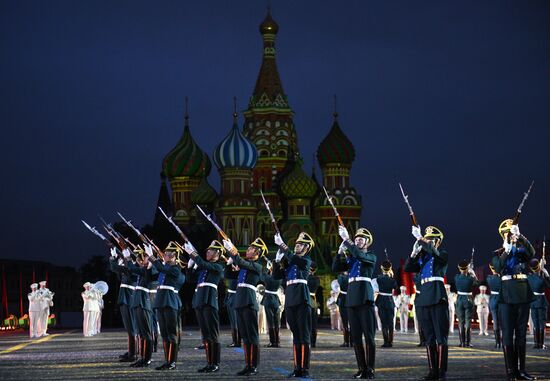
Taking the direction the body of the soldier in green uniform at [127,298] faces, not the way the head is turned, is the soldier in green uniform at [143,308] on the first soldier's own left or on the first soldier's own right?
on the first soldier's own left

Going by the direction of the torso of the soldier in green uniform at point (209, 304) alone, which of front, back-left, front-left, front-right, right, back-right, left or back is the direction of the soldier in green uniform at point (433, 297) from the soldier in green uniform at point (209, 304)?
left

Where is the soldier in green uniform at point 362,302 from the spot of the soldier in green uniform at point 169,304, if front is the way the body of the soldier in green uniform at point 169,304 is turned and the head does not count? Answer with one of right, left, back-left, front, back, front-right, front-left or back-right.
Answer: left

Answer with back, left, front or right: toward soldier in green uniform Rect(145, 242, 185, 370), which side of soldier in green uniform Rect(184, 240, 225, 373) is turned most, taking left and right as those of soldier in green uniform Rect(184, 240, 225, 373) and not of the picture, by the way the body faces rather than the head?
right

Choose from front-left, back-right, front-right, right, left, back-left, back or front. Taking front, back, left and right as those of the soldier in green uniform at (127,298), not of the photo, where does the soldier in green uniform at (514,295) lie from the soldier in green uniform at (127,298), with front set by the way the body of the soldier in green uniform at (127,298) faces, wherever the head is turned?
back-left

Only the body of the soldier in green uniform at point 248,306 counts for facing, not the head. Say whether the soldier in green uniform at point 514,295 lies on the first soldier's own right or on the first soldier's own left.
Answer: on the first soldier's own left

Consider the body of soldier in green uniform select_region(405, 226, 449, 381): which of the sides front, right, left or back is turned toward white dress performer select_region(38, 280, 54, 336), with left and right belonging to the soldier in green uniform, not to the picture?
right

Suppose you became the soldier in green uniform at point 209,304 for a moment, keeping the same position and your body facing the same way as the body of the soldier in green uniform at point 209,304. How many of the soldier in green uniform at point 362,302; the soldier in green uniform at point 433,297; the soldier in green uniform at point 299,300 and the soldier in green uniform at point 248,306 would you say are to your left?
4

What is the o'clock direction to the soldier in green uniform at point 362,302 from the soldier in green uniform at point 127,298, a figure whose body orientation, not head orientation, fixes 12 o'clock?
the soldier in green uniform at point 362,302 is roughly at 8 o'clock from the soldier in green uniform at point 127,298.
